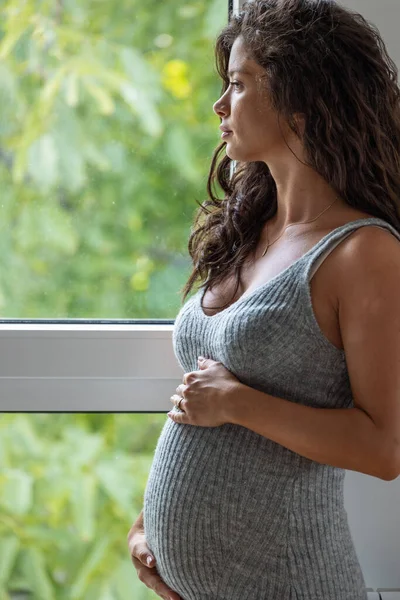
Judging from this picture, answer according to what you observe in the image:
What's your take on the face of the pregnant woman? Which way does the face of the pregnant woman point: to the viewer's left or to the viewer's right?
to the viewer's left

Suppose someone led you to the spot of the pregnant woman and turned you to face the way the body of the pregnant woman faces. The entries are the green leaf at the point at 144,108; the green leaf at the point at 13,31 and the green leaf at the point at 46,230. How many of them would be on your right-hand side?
3

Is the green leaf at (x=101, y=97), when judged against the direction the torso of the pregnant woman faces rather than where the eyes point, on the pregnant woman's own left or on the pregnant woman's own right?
on the pregnant woman's own right

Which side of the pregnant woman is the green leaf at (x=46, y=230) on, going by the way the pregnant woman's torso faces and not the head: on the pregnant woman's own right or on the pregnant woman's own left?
on the pregnant woman's own right

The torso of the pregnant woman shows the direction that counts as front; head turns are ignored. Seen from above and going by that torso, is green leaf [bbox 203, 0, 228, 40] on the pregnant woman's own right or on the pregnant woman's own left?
on the pregnant woman's own right

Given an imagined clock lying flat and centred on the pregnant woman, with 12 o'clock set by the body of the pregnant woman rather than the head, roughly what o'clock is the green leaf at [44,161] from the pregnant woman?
The green leaf is roughly at 3 o'clock from the pregnant woman.

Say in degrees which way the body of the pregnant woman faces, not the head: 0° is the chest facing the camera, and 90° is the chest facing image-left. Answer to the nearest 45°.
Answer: approximately 45°
